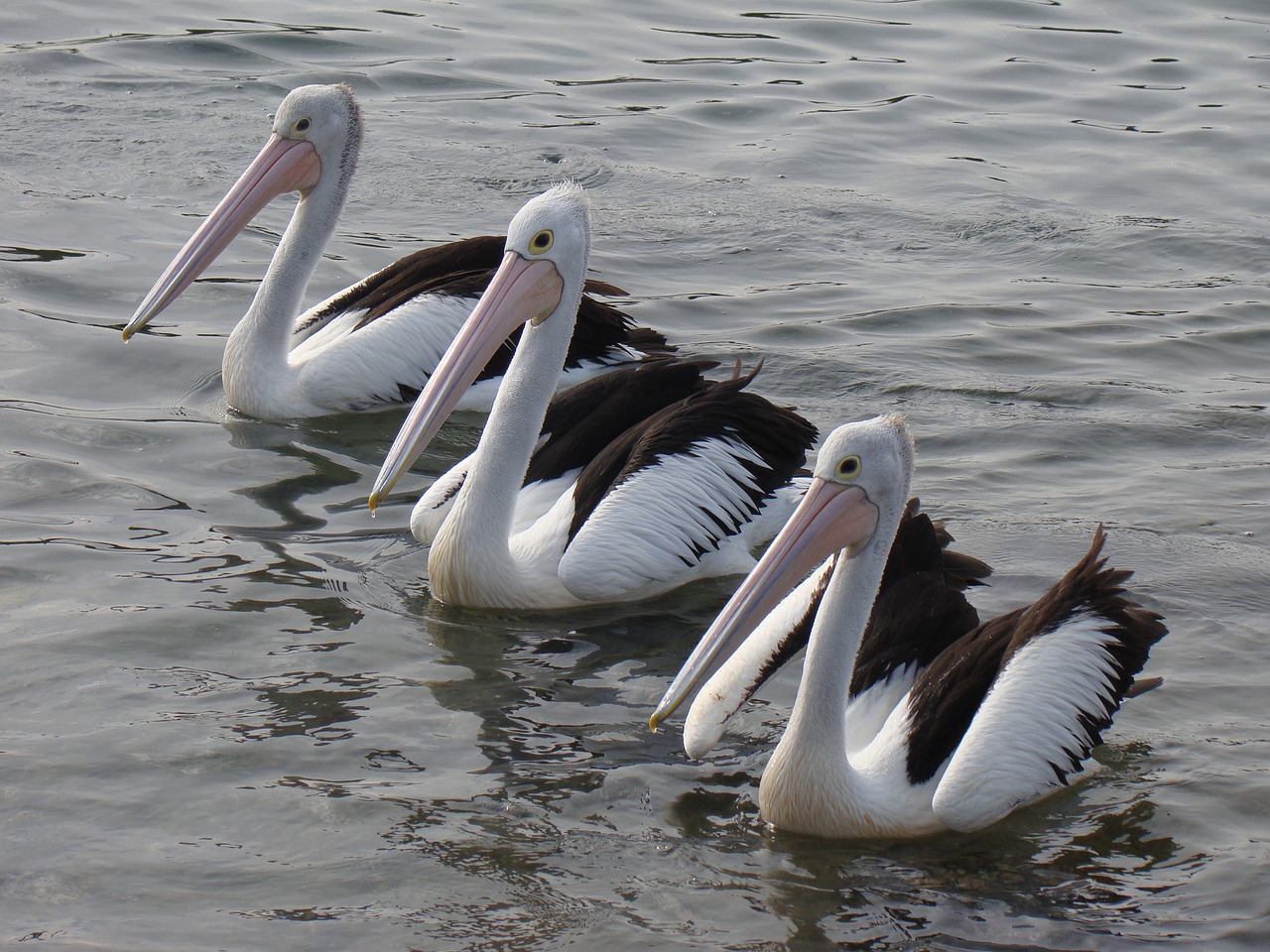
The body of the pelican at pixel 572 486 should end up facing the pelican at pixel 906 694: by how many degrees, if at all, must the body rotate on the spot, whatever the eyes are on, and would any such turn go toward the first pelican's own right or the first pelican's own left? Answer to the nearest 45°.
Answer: approximately 90° to the first pelican's own left

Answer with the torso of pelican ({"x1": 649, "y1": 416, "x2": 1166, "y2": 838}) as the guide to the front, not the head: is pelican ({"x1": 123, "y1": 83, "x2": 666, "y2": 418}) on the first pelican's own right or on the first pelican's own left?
on the first pelican's own right

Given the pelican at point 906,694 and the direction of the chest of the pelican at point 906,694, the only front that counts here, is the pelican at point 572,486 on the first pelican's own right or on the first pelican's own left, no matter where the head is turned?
on the first pelican's own right

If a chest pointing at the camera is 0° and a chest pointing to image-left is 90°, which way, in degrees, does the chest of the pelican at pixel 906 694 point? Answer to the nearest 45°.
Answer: approximately 45°

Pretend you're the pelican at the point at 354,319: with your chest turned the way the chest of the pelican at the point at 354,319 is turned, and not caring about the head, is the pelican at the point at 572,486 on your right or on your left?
on your left

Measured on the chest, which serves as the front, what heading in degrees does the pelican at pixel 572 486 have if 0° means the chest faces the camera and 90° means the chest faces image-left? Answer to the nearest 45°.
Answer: approximately 45°

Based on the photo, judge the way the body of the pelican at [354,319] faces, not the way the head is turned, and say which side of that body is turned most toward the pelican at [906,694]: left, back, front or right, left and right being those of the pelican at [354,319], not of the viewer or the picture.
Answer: left

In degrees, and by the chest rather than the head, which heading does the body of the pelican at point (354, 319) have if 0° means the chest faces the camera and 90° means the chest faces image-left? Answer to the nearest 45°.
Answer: approximately 90°
